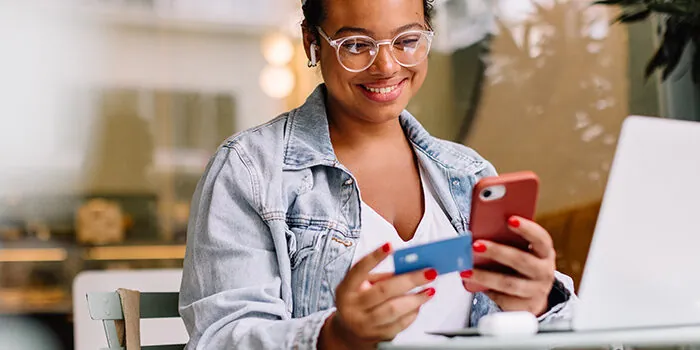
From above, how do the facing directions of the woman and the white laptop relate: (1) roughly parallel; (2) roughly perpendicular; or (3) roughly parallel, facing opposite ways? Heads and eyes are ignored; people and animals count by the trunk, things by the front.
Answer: roughly parallel, facing opposite ways

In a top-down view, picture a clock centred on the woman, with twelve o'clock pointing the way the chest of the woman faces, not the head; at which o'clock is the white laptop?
The white laptop is roughly at 12 o'clock from the woman.

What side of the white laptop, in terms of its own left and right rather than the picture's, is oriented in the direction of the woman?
front

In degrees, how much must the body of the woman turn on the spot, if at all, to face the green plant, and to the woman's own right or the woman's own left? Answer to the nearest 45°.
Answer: approximately 90° to the woman's own left

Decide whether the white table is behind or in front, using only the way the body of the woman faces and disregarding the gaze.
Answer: in front

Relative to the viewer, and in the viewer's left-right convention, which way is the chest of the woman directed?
facing the viewer and to the right of the viewer

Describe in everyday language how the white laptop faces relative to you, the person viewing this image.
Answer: facing away from the viewer and to the left of the viewer
